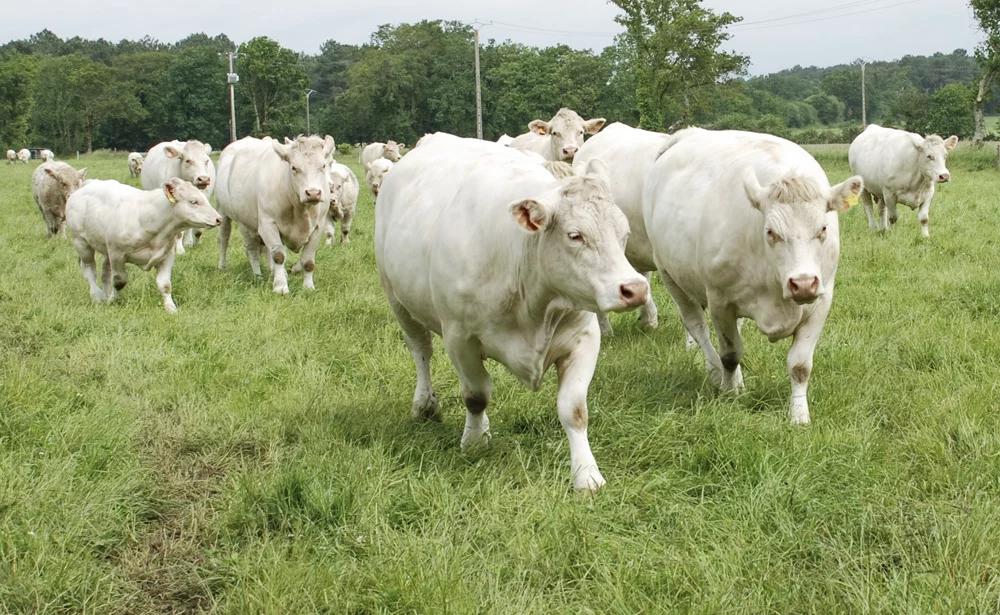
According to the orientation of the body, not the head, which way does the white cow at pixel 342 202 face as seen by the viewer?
toward the camera

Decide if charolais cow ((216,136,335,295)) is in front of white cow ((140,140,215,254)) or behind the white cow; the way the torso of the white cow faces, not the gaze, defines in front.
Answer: in front

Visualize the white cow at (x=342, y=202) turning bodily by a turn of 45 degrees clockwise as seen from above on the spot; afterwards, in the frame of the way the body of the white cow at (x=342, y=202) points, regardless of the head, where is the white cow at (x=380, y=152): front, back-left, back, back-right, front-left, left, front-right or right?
back-right

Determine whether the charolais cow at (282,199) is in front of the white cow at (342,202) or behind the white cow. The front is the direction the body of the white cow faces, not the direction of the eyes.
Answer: in front

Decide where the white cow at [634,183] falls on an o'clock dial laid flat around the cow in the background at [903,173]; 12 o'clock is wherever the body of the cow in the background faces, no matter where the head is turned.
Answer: The white cow is roughly at 2 o'clock from the cow in the background.

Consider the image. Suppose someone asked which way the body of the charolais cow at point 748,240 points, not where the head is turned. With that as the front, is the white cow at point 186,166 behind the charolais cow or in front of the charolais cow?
behind

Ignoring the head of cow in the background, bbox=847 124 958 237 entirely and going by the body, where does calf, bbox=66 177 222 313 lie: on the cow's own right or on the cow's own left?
on the cow's own right

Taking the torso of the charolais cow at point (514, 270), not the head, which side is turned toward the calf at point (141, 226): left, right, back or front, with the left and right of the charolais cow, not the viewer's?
back

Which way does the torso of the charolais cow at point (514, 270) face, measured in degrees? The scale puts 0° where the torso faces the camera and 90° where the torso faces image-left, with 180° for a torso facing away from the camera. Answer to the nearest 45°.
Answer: approximately 315°

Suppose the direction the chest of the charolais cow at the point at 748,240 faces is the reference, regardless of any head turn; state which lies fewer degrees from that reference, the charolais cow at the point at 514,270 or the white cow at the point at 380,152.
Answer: the charolais cow

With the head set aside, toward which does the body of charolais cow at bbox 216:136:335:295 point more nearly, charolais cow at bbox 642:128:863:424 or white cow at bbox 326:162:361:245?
the charolais cow

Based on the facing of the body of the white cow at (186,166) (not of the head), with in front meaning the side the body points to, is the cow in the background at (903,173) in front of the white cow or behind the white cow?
in front

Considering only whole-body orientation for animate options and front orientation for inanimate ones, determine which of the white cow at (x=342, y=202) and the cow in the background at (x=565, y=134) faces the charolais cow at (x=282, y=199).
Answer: the white cow
